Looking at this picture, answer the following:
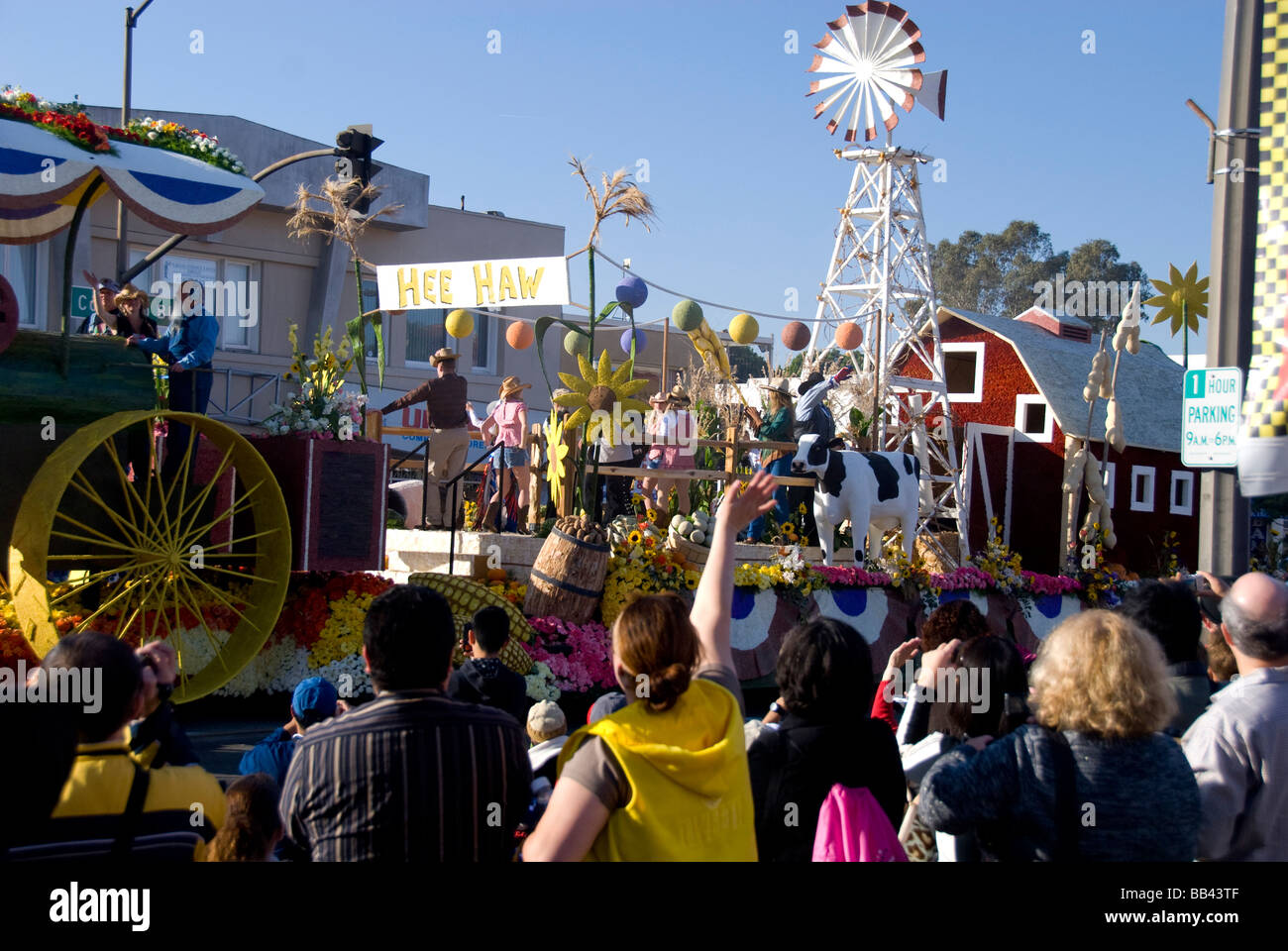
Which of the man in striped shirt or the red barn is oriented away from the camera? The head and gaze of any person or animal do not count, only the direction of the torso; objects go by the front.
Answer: the man in striped shirt

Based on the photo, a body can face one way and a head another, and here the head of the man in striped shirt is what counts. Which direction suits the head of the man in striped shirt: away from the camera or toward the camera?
away from the camera

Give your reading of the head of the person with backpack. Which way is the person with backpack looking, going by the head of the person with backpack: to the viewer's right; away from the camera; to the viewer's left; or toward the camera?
away from the camera

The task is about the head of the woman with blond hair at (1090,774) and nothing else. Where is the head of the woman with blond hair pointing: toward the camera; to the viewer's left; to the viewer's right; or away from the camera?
away from the camera

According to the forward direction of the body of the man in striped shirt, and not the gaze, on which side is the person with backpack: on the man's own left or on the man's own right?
on the man's own right

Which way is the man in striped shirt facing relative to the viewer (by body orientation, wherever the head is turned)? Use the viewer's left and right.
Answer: facing away from the viewer
